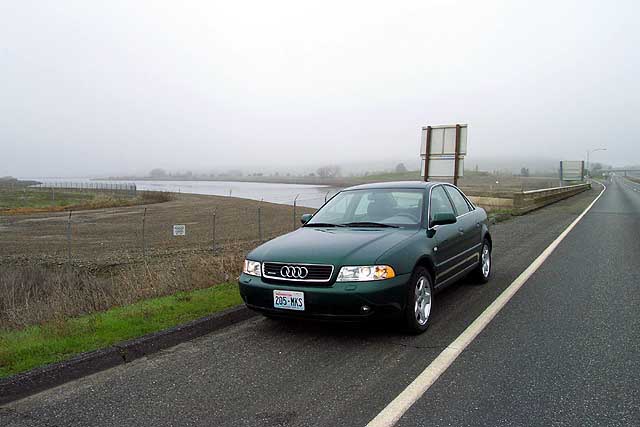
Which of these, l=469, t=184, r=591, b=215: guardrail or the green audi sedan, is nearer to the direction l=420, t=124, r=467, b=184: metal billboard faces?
the guardrail

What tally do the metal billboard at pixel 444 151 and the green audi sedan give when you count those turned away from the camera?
1

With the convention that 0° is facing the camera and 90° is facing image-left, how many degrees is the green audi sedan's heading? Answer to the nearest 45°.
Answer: approximately 45°

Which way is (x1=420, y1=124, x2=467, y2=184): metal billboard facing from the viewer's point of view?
away from the camera

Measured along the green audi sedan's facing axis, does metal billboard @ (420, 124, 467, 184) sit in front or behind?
behind

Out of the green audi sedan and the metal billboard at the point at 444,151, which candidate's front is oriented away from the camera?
the metal billboard

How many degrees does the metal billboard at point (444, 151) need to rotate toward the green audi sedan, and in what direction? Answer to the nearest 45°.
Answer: approximately 180°

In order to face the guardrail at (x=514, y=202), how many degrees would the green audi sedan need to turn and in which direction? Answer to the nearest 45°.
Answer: approximately 135° to its right
